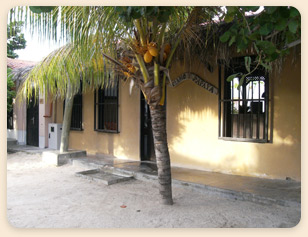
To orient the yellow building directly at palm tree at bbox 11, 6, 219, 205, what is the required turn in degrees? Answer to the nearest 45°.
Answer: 0° — it already faces it

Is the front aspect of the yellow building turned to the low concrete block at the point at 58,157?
no

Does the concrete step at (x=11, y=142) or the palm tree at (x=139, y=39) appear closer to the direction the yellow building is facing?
the palm tree

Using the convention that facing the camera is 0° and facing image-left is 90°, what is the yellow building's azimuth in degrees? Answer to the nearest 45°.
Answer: approximately 45°

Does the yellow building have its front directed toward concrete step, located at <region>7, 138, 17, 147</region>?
no
